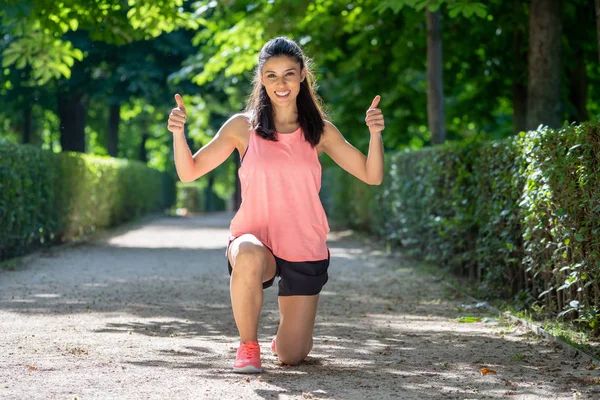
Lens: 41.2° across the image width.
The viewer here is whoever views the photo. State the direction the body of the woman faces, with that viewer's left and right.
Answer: facing the viewer

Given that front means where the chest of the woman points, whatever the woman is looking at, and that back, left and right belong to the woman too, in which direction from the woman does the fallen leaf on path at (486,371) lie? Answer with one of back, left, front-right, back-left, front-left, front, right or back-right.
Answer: left

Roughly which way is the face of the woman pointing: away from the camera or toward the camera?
toward the camera

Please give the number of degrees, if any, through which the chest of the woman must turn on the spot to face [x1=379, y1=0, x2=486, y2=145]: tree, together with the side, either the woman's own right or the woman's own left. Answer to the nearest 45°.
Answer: approximately 180°

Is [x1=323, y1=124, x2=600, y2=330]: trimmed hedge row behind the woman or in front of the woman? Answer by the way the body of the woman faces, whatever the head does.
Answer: behind

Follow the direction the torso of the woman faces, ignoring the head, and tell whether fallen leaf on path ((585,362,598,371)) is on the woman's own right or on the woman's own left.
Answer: on the woman's own left
